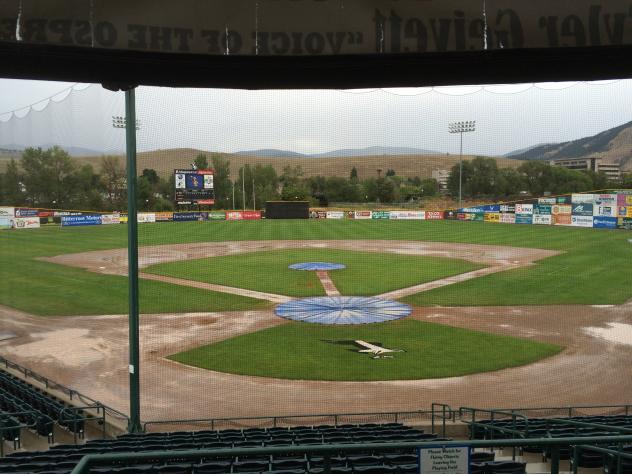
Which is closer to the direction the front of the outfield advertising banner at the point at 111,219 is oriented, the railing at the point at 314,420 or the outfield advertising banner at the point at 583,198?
the railing

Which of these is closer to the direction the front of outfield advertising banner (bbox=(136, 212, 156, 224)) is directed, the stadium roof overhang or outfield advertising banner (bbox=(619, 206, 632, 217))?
the stadium roof overhang

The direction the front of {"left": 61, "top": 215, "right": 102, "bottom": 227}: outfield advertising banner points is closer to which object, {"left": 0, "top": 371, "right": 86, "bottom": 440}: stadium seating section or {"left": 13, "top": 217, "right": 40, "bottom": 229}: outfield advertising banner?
the stadium seating section

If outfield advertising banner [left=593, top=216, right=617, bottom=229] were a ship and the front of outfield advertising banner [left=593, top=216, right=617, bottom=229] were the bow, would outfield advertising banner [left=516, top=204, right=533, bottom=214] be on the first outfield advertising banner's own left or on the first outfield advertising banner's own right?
on the first outfield advertising banner's own right

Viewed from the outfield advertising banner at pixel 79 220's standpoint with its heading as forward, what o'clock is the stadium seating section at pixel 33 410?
The stadium seating section is roughly at 12 o'clock from the outfield advertising banner.

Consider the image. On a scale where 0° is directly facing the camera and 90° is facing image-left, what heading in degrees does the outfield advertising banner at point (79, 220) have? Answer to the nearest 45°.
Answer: approximately 0°

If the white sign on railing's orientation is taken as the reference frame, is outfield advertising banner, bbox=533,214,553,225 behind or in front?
behind
